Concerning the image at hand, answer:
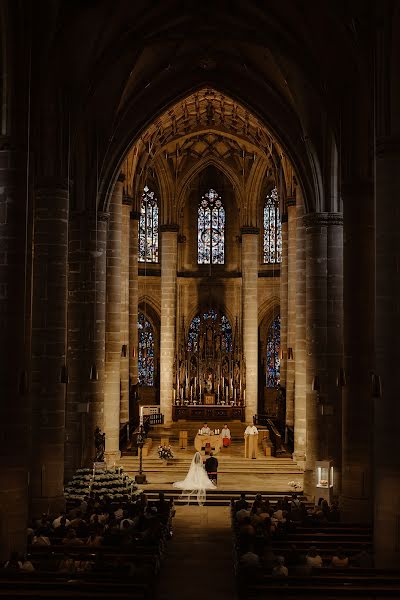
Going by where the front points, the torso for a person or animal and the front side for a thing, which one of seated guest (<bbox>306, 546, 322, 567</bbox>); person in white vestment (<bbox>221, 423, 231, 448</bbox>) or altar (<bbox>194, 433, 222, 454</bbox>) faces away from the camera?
the seated guest

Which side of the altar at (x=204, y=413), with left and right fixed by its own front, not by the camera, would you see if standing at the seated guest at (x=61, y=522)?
front

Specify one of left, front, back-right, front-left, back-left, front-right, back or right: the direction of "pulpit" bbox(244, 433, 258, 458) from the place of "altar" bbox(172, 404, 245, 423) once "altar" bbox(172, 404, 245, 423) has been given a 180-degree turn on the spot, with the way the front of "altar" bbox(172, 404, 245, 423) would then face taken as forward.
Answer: back

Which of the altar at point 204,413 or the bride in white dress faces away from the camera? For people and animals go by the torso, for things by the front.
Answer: the bride in white dress

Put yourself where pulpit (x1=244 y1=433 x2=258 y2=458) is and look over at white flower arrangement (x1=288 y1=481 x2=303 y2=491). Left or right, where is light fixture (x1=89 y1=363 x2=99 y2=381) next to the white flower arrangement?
right

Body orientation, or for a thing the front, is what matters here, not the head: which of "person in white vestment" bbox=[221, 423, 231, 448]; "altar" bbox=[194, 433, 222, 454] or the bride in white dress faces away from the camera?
the bride in white dress

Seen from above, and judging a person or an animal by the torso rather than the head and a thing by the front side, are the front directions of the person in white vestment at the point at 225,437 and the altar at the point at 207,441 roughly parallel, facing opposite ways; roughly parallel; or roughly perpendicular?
roughly parallel

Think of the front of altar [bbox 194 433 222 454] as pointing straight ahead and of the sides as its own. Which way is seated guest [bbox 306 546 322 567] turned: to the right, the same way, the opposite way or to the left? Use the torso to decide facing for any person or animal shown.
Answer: the opposite way

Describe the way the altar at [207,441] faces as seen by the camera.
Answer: facing the viewer

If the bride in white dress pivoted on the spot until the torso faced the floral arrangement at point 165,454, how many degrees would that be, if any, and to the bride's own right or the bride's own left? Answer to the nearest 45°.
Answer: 0° — they already face it

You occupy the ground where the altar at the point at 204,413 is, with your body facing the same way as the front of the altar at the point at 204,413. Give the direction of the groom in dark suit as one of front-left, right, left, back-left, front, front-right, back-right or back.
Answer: front

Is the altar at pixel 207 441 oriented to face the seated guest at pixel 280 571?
yes

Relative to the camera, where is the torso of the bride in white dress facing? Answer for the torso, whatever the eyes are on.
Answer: away from the camera

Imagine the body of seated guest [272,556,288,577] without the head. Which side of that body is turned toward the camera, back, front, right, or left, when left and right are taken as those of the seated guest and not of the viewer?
back

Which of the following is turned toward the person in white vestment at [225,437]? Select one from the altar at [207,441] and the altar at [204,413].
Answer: the altar at [204,413]

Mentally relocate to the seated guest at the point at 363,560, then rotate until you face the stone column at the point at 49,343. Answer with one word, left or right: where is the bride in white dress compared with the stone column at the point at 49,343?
right

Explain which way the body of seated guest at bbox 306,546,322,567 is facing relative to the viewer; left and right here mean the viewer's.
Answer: facing away from the viewer
